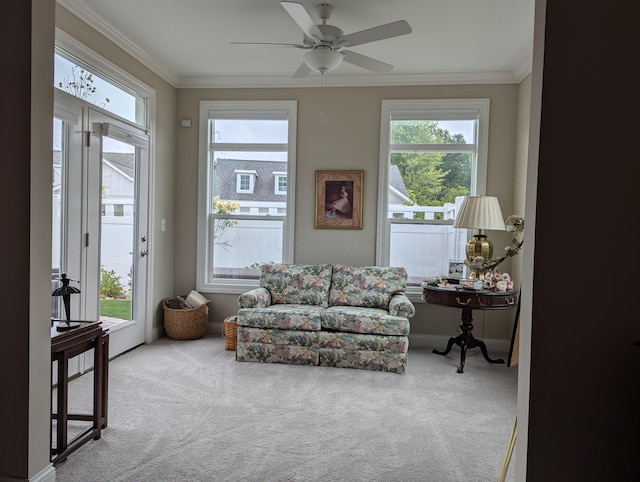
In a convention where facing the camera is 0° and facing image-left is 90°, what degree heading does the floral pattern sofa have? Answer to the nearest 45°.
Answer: approximately 0°

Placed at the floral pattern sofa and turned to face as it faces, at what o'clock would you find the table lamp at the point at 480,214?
The table lamp is roughly at 9 o'clock from the floral pattern sofa.

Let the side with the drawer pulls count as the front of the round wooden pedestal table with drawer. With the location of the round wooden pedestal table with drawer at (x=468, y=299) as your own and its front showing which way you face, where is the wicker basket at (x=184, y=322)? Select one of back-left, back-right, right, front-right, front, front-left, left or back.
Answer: right

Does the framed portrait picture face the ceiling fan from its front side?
yes

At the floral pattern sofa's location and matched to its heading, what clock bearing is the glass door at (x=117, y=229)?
The glass door is roughly at 3 o'clock from the floral pattern sofa.

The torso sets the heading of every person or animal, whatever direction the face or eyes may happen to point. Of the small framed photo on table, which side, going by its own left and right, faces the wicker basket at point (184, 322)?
right

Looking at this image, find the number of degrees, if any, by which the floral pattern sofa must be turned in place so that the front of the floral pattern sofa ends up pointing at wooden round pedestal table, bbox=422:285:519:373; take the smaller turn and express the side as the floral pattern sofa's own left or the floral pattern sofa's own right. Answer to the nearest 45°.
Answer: approximately 90° to the floral pattern sofa's own left
